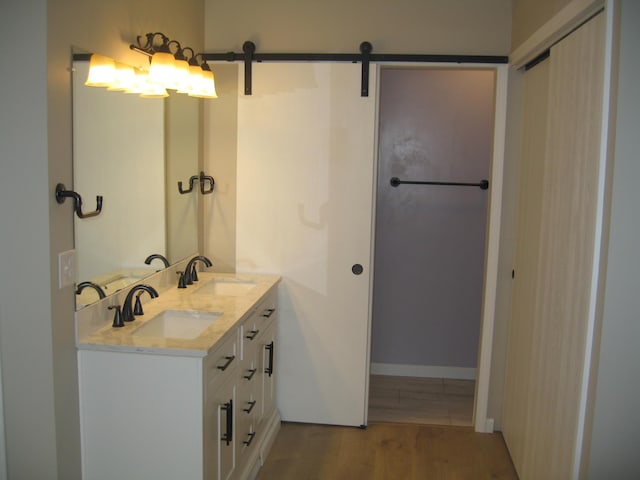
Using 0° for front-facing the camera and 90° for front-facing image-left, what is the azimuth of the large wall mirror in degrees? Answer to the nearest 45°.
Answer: approximately 315°

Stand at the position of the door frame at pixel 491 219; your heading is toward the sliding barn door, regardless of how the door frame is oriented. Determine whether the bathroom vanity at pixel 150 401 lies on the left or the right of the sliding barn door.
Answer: left

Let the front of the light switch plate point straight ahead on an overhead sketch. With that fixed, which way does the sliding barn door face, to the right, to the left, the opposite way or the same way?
to the right

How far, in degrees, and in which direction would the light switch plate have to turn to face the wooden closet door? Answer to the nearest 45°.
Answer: approximately 45° to its left

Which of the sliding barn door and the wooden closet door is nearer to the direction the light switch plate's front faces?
the wooden closet door

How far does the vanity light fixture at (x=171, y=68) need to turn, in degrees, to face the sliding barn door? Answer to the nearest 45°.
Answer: approximately 90° to its left

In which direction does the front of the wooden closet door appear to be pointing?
to the viewer's left

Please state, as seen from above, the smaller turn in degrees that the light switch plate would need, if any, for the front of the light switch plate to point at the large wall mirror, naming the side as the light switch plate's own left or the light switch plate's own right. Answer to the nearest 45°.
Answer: approximately 90° to the light switch plate's own left

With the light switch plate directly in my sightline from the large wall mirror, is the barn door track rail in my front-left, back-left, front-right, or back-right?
back-left

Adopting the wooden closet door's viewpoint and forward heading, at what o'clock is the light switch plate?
The light switch plate is roughly at 11 o'clock from the wooden closet door.

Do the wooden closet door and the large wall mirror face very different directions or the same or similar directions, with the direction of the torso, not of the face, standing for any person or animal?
very different directions
